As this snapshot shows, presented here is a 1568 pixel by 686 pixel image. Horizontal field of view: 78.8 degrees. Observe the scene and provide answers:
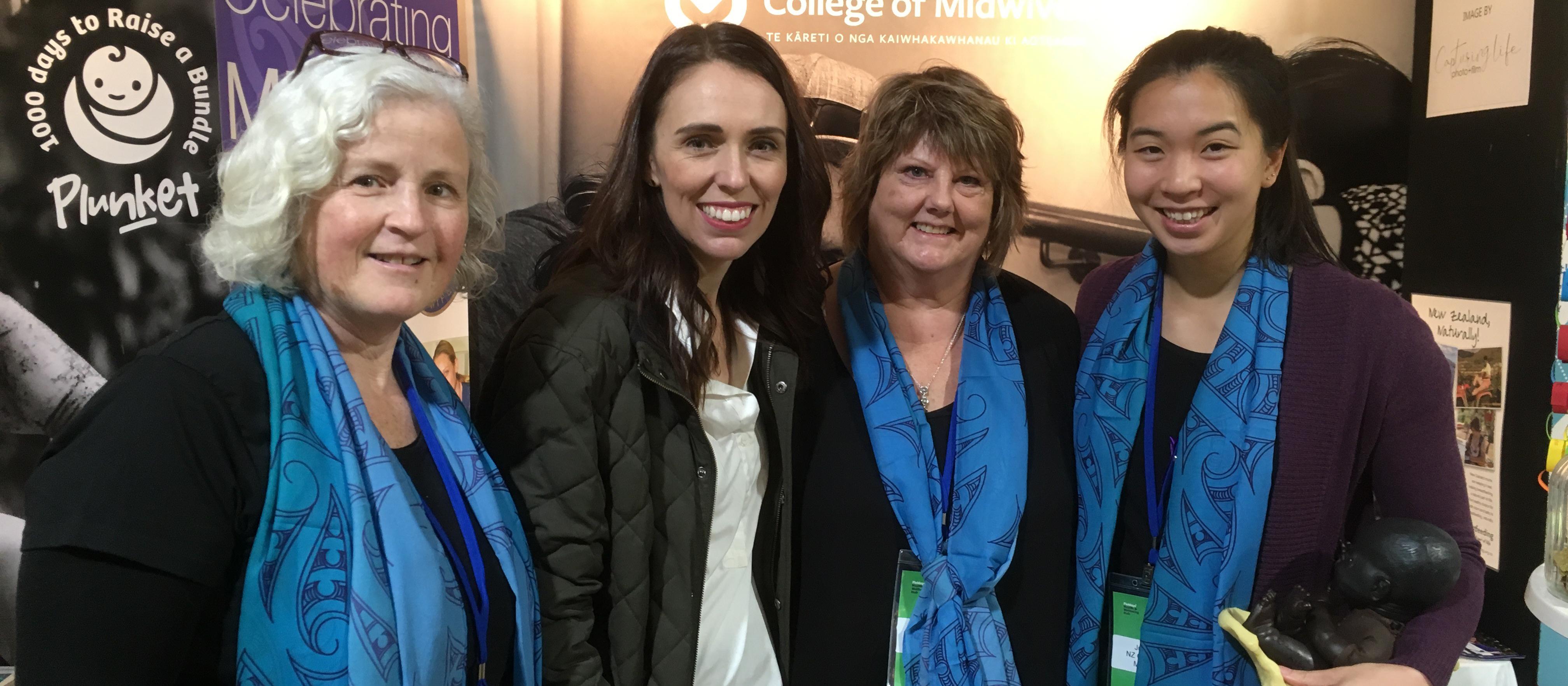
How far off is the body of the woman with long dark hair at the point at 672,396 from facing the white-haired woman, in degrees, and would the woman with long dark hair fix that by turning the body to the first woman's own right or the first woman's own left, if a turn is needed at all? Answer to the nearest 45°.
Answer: approximately 90° to the first woman's own right

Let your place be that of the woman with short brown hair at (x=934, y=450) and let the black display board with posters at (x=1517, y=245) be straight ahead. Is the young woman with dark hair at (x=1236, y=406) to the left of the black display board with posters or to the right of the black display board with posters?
right

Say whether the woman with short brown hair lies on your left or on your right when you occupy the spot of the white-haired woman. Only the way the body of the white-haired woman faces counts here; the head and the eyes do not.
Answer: on your left

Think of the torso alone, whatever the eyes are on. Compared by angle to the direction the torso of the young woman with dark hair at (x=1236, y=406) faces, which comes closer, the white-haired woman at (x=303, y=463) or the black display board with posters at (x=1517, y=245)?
the white-haired woman

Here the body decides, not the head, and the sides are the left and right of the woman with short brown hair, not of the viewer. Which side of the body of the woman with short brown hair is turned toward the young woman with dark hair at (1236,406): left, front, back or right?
left

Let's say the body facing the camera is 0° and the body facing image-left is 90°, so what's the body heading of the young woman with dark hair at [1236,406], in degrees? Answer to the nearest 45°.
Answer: approximately 45°
